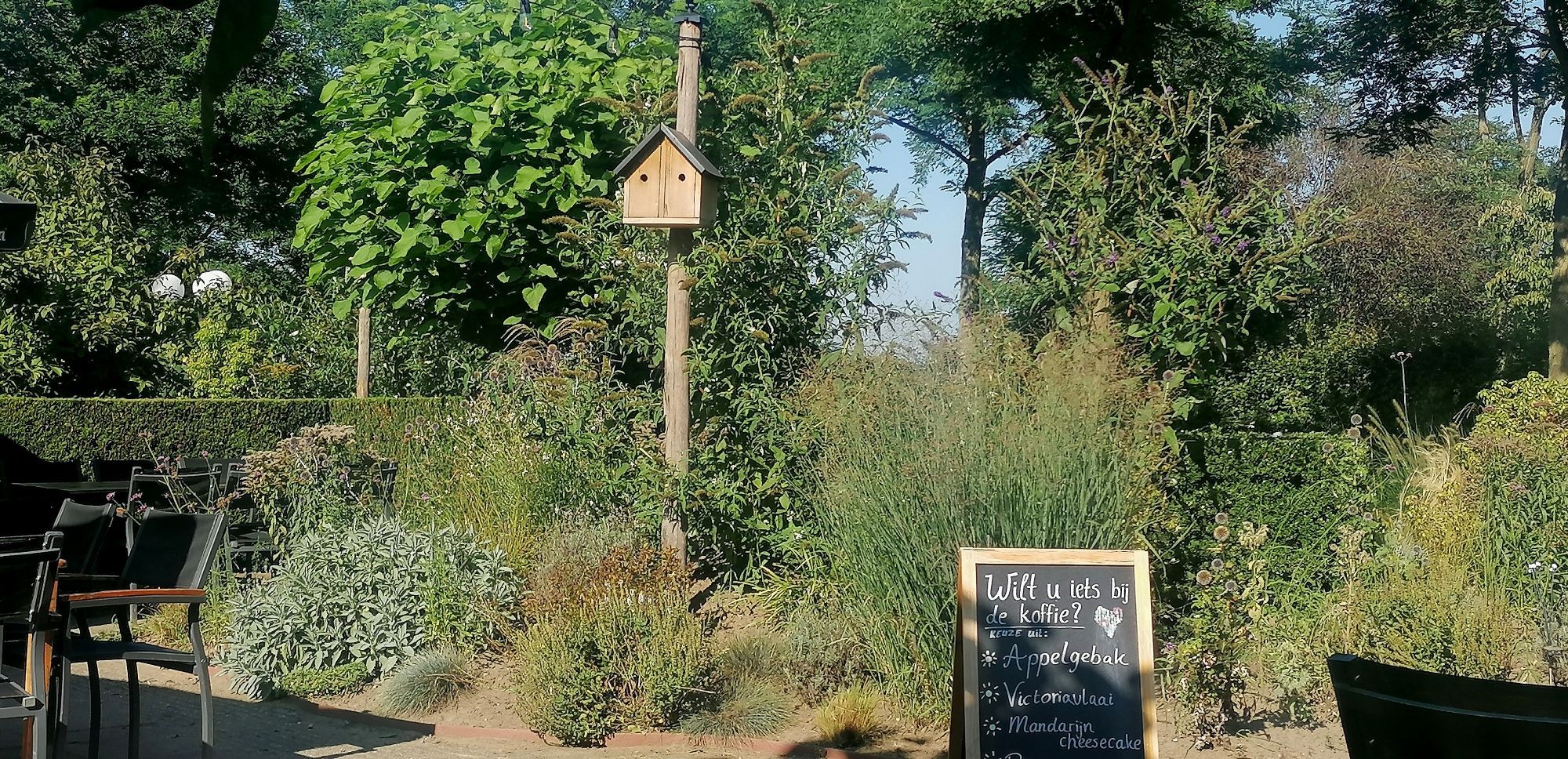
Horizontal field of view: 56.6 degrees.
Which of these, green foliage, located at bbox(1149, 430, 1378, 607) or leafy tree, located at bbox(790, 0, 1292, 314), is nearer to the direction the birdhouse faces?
the green foliage

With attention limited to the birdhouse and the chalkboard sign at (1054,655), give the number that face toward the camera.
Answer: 2

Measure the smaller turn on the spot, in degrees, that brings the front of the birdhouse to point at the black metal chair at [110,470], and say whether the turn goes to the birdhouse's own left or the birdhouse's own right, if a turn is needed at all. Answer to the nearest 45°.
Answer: approximately 135° to the birdhouse's own right

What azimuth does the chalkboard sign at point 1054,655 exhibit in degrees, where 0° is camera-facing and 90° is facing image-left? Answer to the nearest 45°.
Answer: approximately 0°

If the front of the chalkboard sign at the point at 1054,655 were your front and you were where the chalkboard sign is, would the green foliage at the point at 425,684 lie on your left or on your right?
on your right
